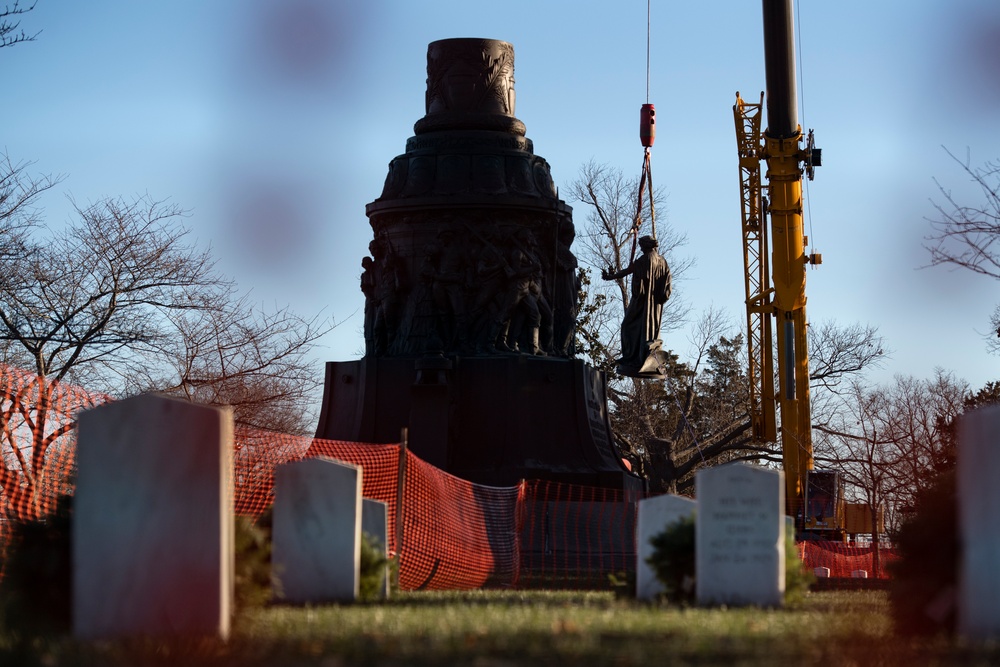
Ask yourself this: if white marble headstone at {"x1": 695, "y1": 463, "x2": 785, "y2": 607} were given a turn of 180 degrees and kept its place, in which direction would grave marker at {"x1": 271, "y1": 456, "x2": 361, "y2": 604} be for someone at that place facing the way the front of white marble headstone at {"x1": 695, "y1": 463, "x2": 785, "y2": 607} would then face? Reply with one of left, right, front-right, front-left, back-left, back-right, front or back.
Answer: left

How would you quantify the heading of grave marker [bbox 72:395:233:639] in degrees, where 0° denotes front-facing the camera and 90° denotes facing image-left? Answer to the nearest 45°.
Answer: approximately 180°

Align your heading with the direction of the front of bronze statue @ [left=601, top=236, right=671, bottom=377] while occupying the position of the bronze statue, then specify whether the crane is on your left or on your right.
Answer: on your right

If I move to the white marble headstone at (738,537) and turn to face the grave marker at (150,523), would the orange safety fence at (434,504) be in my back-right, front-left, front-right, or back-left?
back-right

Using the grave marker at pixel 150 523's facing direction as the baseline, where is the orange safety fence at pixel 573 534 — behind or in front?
in front

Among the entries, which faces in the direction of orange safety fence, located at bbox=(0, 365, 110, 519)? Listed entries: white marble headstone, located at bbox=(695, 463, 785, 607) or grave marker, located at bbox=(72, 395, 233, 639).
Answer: the grave marker

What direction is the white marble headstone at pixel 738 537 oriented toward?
toward the camera

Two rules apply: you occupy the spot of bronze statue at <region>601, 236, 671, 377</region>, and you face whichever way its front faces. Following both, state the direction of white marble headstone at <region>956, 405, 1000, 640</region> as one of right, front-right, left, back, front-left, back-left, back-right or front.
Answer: back-left

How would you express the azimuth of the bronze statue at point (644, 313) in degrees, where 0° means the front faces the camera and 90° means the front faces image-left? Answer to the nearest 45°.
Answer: approximately 135°

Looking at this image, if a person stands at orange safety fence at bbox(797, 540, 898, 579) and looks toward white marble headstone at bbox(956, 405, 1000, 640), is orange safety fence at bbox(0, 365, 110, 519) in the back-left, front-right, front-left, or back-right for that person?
front-right

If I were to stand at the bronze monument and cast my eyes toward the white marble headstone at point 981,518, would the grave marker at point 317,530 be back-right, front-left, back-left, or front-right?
front-right

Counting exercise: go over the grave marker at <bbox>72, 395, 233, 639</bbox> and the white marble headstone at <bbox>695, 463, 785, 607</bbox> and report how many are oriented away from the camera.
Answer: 1

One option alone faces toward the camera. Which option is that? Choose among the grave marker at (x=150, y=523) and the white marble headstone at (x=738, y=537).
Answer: the white marble headstone

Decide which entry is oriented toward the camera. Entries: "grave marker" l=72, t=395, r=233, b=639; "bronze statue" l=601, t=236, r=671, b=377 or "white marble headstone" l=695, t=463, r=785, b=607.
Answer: the white marble headstone

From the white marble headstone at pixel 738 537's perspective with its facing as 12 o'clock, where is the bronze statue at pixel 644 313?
The bronze statue is roughly at 6 o'clock from the white marble headstone.

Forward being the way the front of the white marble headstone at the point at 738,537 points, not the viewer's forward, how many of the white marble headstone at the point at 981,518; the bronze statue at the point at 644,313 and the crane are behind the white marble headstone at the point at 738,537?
2
